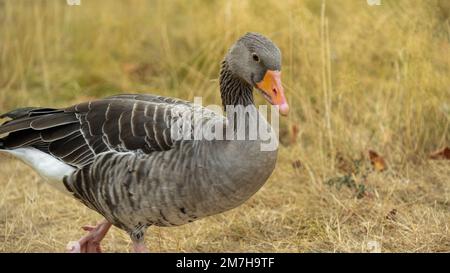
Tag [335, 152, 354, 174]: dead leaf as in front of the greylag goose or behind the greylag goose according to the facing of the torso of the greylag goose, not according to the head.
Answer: in front

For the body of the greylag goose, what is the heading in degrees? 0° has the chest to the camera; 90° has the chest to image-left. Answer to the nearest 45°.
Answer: approximately 270°

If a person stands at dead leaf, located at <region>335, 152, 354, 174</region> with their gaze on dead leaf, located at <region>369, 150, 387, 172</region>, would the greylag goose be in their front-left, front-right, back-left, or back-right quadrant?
back-right

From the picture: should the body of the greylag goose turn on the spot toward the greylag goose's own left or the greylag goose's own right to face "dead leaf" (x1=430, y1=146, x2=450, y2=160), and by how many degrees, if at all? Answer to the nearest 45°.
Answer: approximately 45° to the greylag goose's own left

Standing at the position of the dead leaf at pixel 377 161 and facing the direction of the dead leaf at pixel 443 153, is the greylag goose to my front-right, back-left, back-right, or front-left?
back-right

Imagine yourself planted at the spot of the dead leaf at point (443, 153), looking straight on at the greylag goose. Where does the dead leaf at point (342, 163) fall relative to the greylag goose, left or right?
right

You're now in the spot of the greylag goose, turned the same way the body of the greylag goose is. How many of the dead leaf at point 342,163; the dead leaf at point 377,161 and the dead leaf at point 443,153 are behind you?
0

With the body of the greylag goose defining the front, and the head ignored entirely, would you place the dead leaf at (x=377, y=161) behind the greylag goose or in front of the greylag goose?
in front
